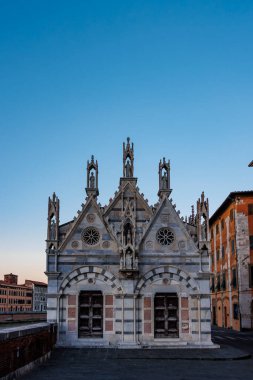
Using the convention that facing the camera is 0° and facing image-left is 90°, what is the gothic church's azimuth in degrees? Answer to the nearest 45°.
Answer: approximately 0°

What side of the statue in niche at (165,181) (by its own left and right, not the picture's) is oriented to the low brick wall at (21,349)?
front

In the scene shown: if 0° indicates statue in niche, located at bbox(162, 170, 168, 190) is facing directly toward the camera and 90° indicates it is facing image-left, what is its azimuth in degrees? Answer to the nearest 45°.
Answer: approximately 0°

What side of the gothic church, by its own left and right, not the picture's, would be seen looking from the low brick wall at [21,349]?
front
